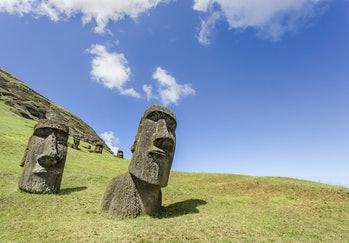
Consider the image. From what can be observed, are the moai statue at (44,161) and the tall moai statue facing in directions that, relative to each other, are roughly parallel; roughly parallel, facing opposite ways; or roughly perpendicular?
roughly parallel

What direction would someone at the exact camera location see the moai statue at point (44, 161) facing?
facing the viewer and to the right of the viewer

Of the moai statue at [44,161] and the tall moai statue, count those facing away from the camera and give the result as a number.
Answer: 0
